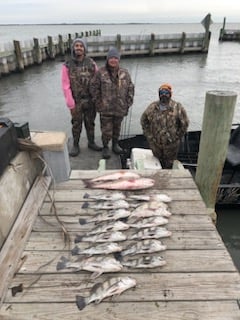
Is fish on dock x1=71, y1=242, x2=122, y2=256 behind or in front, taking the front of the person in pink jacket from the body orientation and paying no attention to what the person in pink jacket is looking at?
in front

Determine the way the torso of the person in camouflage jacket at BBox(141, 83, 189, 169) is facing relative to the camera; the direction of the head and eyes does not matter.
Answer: toward the camera

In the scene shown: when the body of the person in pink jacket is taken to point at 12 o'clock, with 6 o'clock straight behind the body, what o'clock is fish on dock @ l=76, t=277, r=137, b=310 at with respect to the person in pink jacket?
The fish on dock is roughly at 12 o'clock from the person in pink jacket.

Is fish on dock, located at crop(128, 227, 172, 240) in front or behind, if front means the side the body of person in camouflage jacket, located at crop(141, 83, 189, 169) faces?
in front

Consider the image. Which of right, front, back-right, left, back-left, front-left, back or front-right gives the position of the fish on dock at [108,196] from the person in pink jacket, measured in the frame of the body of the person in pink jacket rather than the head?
front

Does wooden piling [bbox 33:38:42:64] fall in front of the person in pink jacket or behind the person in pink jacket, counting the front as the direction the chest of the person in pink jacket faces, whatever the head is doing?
behind

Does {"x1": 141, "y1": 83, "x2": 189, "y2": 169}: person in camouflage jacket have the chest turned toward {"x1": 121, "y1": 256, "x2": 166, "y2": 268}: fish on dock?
yes

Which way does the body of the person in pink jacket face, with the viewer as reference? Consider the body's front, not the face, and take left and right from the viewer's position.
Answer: facing the viewer

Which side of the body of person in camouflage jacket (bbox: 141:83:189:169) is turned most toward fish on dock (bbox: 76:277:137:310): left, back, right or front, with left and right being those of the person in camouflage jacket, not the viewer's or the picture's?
front

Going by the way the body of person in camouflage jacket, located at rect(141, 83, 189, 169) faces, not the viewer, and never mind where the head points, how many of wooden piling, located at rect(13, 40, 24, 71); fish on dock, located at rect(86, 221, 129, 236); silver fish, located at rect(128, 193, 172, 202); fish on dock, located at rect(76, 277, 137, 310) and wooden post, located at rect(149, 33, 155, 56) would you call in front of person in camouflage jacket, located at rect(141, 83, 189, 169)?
3

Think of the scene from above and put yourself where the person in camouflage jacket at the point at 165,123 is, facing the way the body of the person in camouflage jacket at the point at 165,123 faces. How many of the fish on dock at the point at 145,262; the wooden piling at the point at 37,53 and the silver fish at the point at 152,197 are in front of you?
2

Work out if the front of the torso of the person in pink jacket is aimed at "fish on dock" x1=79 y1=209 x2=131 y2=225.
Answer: yes

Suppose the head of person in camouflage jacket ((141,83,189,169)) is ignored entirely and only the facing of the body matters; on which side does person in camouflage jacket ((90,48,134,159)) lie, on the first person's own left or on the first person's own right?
on the first person's own right

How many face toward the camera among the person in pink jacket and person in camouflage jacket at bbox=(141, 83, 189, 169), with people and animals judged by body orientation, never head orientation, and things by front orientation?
2

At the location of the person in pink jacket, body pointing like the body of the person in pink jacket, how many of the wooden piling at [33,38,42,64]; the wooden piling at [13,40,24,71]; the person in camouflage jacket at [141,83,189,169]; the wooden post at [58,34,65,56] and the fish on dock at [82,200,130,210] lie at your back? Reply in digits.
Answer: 3

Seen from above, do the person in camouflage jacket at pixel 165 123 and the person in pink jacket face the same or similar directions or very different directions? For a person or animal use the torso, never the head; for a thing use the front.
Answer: same or similar directions

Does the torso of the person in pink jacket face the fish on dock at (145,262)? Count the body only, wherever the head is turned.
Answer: yes

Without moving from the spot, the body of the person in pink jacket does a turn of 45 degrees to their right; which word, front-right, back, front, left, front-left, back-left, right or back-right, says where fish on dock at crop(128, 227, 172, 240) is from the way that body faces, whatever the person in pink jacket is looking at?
front-left

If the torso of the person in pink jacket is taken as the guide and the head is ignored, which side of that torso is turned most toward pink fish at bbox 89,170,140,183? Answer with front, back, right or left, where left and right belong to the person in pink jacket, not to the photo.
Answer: front
